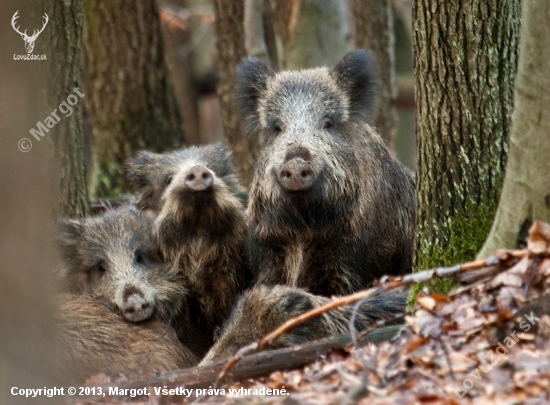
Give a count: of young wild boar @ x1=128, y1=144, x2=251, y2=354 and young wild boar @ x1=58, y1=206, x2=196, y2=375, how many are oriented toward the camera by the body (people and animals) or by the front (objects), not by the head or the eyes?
2

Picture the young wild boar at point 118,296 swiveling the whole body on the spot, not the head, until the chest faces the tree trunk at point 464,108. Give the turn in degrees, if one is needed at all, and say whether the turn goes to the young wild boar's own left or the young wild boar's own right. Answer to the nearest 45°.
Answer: approximately 45° to the young wild boar's own left

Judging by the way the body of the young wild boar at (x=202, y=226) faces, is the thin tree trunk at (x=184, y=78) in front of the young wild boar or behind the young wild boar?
behind

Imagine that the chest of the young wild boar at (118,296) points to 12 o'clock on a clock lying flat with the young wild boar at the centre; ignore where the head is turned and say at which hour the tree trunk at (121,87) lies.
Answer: The tree trunk is roughly at 6 o'clock from the young wild boar.

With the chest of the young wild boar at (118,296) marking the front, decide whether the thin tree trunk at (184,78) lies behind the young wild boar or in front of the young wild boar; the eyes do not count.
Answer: behind

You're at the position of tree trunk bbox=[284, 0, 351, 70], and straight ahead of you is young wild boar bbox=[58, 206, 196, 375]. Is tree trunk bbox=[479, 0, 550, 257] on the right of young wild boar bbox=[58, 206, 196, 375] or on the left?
left

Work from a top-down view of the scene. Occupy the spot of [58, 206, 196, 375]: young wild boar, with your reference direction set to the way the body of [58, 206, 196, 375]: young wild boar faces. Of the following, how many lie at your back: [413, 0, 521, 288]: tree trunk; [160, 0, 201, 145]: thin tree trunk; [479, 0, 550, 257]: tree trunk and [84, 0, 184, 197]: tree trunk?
2

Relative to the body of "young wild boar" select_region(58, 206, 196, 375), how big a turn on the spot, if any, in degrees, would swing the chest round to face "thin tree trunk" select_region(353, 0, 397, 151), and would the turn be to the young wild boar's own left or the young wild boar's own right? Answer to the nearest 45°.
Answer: approximately 135° to the young wild boar's own left

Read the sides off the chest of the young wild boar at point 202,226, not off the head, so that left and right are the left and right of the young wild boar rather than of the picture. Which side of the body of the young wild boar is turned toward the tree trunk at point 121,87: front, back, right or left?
back

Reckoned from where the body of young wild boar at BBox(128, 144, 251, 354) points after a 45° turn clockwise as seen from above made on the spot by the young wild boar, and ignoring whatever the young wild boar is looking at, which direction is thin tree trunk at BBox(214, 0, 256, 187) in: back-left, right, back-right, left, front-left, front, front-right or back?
back-right

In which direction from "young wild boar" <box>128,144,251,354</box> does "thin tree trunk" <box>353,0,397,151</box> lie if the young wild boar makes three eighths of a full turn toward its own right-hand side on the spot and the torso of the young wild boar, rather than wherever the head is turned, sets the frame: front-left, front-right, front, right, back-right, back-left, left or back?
right

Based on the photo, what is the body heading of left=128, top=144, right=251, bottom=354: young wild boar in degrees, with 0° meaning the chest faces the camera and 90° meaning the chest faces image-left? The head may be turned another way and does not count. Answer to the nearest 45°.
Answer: approximately 0°

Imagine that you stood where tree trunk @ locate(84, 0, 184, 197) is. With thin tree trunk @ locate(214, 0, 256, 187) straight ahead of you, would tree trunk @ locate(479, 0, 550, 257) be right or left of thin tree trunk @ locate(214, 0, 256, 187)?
right
